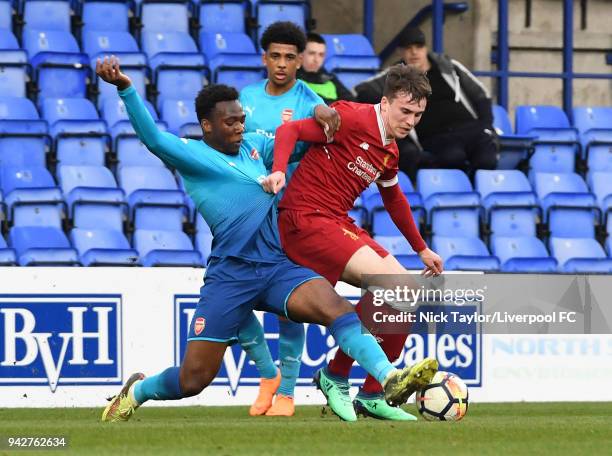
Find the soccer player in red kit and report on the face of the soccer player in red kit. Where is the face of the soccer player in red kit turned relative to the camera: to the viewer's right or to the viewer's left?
to the viewer's right

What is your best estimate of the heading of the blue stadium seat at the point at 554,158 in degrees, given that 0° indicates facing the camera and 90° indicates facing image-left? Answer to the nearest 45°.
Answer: approximately 0°

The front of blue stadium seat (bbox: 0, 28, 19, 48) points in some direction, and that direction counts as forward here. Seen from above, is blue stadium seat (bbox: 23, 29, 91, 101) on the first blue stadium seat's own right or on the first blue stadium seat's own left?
on the first blue stadium seat's own left

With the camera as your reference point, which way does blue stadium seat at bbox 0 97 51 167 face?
facing the viewer

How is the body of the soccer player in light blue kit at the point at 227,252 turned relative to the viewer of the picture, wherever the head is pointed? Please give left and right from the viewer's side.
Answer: facing the viewer and to the right of the viewer

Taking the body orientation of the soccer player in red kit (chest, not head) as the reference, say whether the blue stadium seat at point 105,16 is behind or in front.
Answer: behind

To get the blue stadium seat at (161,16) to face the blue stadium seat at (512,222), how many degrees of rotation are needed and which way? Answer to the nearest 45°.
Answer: approximately 45° to its left

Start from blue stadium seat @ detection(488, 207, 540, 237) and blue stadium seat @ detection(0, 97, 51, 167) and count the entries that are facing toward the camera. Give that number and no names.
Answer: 2

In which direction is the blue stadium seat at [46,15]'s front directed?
toward the camera

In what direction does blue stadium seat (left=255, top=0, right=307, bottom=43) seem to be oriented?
toward the camera
